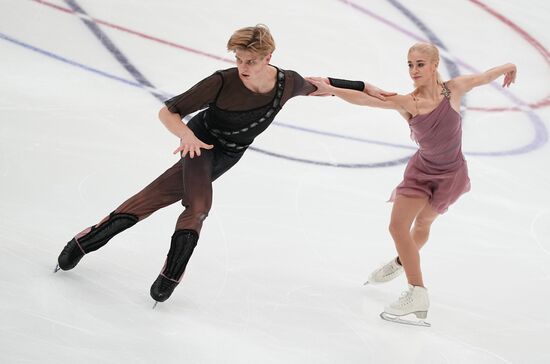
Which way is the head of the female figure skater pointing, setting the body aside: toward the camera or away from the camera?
toward the camera
